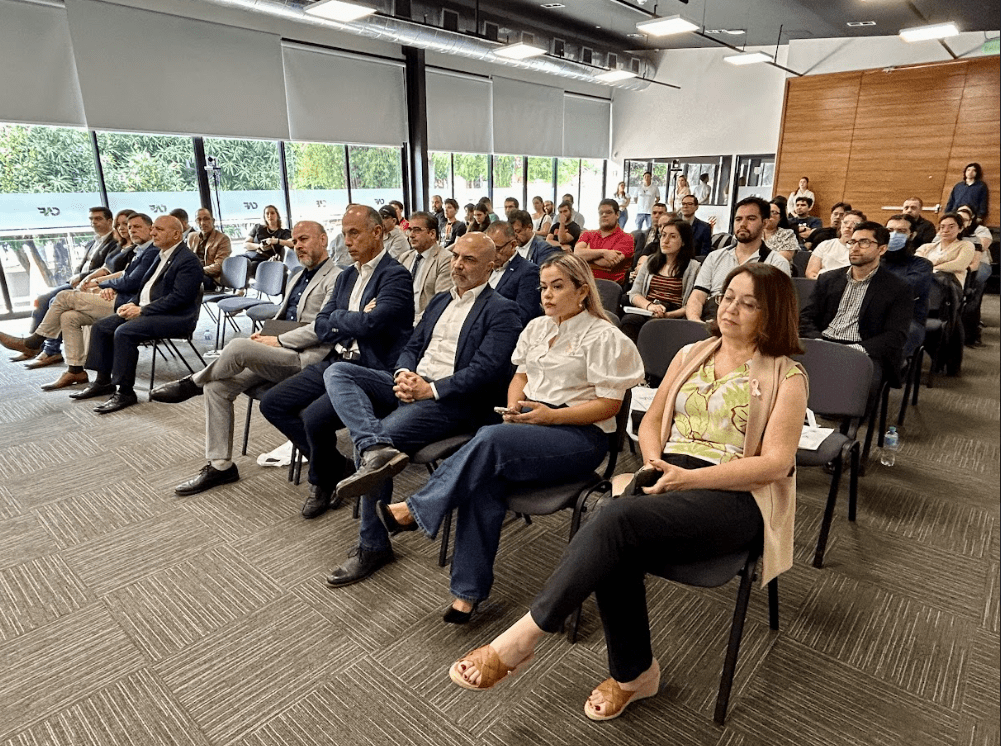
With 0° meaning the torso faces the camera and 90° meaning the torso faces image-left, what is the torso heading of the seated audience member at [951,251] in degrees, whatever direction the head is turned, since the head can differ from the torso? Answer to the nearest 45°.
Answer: approximately 45°

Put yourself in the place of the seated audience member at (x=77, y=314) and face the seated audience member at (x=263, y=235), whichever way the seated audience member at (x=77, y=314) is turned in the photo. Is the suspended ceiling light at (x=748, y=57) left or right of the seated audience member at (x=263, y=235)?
right

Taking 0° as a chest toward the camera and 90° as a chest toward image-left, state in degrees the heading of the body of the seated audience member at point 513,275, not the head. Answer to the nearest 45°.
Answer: approximately 45°

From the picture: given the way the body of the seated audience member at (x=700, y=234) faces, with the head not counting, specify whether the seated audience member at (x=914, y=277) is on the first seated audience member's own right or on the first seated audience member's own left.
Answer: on the first seated audience member's own left

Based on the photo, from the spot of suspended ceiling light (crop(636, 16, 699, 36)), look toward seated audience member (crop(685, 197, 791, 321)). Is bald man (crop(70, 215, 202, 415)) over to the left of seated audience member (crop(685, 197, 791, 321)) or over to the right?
right

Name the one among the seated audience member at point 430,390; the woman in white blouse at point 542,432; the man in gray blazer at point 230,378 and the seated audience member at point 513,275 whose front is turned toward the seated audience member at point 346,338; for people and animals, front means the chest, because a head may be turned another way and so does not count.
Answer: the seated audience member at point 513,275

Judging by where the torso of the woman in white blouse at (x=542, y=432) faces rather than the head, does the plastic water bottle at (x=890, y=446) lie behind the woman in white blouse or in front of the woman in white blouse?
behind

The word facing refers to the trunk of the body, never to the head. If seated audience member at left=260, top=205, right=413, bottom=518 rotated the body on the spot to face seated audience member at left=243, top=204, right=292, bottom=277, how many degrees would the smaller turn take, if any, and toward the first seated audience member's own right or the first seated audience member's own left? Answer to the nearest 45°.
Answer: approximately 135° to the first seated audience member's own right

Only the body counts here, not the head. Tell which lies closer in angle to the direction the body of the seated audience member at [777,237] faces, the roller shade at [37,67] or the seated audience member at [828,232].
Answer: the roller shade

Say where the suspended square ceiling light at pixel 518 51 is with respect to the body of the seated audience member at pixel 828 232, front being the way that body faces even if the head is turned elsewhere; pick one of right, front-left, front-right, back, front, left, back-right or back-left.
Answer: front-right

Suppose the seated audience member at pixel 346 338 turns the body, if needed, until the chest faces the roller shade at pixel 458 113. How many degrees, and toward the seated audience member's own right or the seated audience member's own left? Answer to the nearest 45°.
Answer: approximately 135° to the seated audience member's own right

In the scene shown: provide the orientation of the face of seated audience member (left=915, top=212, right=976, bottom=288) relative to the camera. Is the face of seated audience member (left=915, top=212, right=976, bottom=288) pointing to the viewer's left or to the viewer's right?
to the viewer's left
